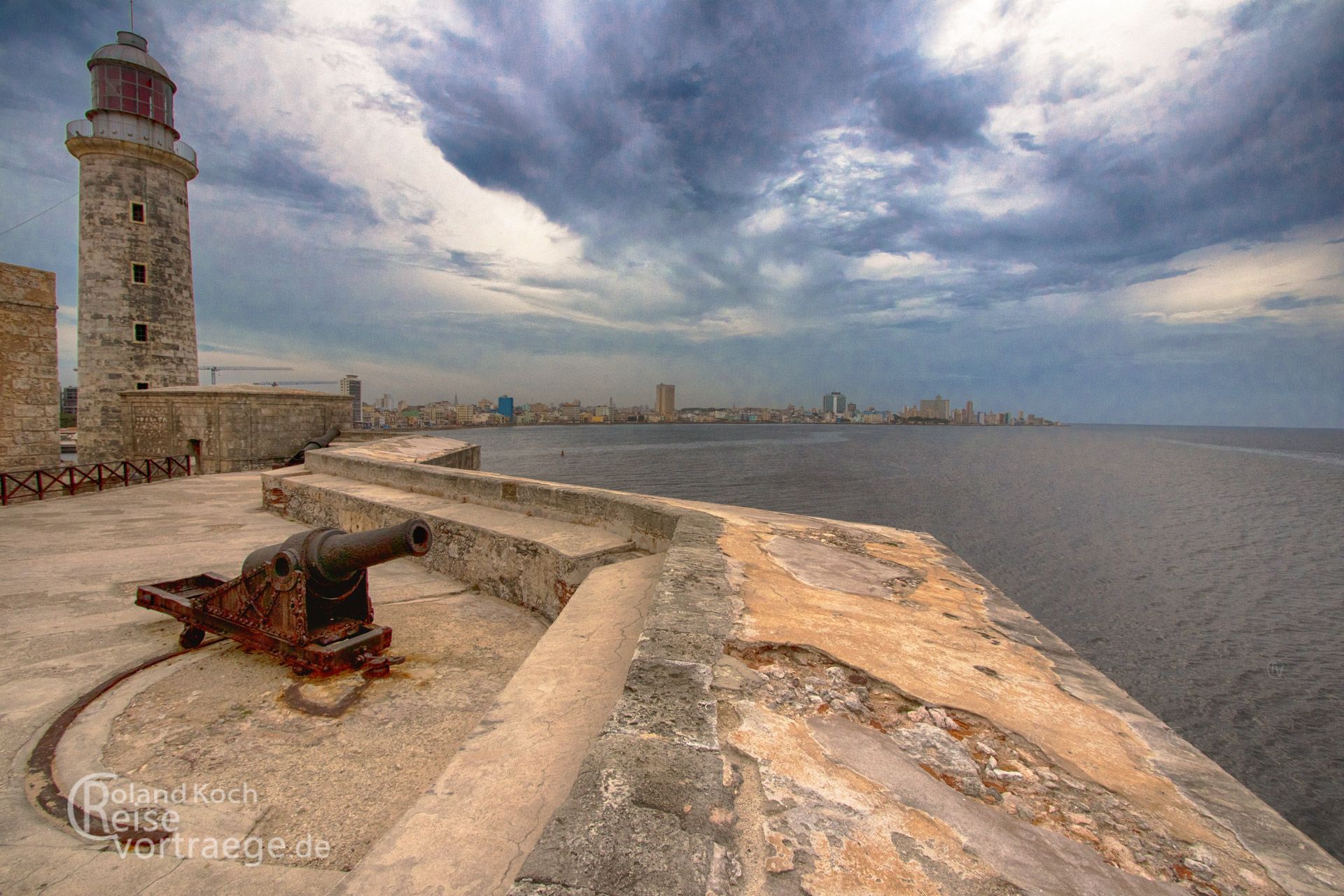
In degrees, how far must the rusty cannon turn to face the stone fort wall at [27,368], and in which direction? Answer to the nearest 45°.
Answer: approximately 135° to its left
